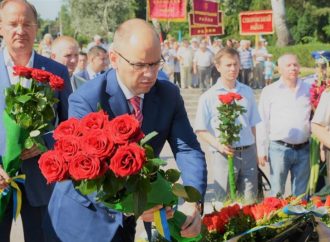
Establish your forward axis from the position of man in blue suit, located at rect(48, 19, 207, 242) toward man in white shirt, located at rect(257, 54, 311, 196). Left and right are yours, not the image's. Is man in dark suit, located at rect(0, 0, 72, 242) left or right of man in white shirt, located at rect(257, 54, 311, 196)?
left

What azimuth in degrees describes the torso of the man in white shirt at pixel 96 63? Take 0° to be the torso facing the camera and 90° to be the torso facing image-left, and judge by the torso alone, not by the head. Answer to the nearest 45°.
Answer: approximately 315°

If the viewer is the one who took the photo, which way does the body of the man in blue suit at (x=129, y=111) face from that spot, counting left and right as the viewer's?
facing the viewer and to the right of the viewer

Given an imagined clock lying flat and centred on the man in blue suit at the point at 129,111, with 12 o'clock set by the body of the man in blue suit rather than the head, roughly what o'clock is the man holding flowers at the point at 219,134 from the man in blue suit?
The man holding flowers is roughly at 8 o'clock from the man in blue suit.

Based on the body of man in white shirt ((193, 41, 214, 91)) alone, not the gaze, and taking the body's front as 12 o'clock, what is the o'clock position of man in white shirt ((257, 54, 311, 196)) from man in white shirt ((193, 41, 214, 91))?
man in white shirt ((257, 54, 311, 196)) is roughly at 12 o'clock from man in white shirt ((193, 41, 214, 91)).

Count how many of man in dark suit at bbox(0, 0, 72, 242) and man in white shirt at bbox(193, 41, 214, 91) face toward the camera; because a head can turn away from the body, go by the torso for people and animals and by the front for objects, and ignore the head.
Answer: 2

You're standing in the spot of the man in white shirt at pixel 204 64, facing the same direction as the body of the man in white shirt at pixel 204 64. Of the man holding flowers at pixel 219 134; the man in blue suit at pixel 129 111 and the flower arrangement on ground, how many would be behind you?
0

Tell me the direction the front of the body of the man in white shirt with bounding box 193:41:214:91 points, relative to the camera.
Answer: toward the camera

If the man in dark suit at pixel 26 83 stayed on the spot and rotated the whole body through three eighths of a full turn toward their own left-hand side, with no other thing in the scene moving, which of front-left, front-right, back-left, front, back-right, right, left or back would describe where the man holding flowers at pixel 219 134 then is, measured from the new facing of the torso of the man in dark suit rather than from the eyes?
front

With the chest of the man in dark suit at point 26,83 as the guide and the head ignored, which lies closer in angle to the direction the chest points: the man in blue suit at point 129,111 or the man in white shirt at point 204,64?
the man in blue suit

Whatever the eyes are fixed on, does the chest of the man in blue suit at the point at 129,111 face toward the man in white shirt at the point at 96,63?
no

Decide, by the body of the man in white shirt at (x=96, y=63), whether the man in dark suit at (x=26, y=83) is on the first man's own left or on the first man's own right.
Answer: on the first man's own right

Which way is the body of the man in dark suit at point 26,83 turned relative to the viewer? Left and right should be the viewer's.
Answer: facing the viewer

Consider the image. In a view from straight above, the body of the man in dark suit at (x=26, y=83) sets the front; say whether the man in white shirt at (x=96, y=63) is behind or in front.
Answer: behind
